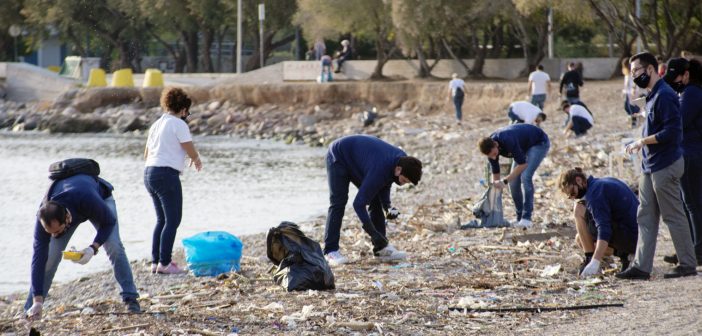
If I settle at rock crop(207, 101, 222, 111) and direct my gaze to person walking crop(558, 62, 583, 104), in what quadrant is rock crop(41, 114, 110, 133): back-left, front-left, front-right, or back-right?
back-right

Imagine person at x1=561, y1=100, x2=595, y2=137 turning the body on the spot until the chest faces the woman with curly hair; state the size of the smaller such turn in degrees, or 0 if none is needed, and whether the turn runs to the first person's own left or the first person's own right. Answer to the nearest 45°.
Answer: approximately 90° to the first person's own left

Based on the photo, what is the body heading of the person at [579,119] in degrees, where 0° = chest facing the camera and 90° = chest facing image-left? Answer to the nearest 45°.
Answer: approximately 90°

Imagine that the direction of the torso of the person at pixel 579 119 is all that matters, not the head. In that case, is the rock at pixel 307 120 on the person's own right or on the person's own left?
on the person's own right

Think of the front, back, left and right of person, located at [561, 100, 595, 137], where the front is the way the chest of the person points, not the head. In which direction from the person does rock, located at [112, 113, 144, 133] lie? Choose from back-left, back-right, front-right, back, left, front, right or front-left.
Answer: front-right

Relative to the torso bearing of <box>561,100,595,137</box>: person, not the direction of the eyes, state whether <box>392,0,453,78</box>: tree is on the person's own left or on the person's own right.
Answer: on the person's own right

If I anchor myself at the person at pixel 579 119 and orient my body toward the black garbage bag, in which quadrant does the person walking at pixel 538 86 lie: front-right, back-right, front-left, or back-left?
back-right

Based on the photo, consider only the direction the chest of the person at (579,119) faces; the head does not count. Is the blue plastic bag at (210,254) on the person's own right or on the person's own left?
on the person's own left

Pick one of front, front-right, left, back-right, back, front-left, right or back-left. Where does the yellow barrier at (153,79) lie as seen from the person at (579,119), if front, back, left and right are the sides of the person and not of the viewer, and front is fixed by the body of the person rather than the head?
front-right

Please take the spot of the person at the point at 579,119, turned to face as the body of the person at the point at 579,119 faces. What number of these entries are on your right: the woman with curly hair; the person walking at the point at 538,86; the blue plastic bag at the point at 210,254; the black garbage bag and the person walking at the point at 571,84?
2

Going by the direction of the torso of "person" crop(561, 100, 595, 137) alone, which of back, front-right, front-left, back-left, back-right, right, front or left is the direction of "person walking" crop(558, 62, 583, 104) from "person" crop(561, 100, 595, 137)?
right

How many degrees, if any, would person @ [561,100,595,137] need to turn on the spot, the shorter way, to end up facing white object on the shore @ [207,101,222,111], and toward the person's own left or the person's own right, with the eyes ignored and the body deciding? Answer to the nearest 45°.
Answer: approximately 45° to the person's own right

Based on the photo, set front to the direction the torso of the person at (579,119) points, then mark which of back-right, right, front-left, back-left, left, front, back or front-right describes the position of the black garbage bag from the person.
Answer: left
